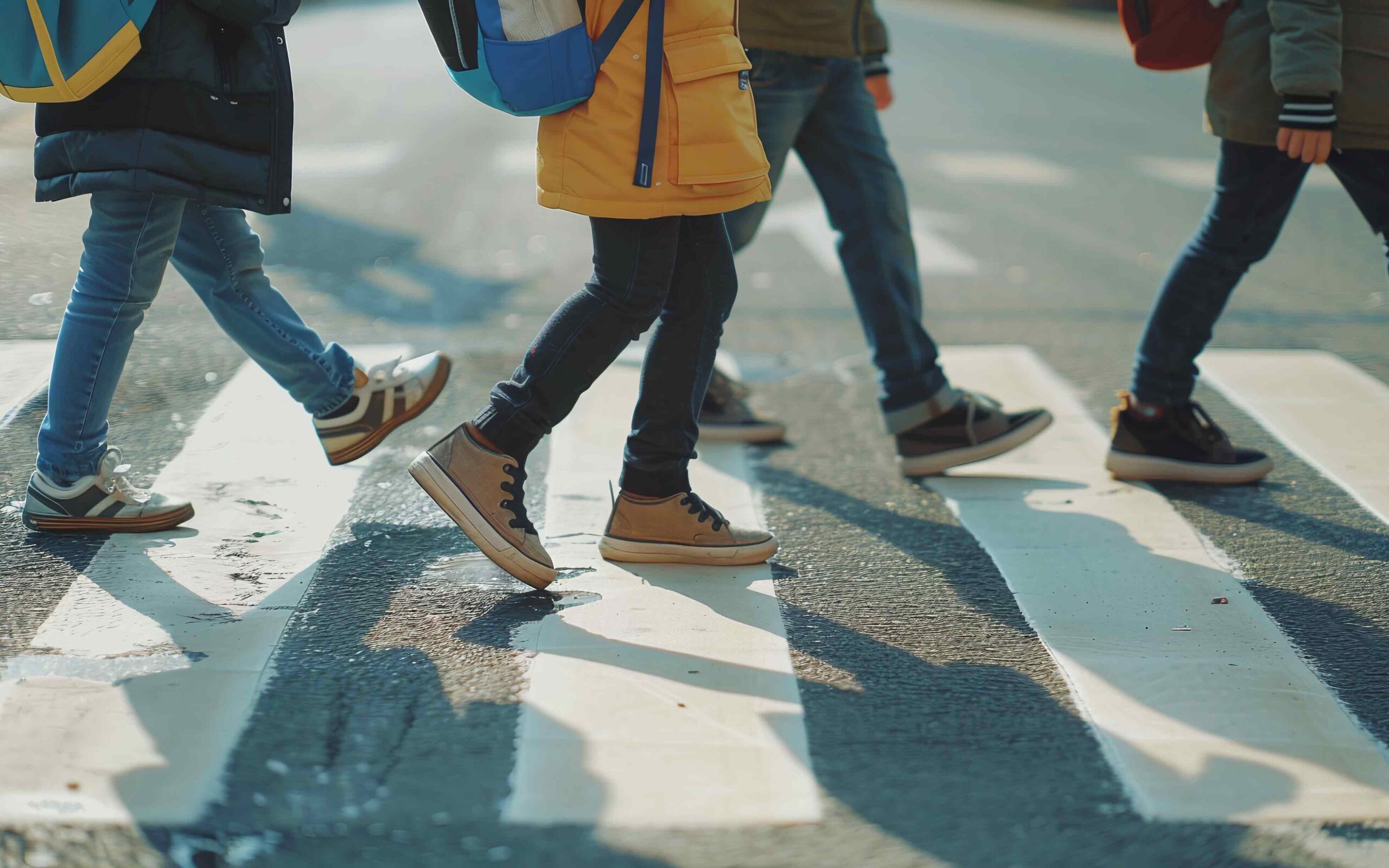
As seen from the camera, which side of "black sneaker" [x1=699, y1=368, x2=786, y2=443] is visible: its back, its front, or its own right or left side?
right

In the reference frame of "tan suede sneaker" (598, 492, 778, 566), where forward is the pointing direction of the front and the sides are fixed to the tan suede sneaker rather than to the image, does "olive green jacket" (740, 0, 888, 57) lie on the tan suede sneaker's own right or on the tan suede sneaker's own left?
on the tan suede sneaker's own left

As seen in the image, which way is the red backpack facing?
to the viewer's left

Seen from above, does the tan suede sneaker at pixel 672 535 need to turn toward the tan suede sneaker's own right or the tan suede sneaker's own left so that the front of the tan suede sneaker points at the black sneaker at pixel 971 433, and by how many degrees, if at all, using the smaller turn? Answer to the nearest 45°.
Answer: approximately 45° to the tan suede sneaker's own left

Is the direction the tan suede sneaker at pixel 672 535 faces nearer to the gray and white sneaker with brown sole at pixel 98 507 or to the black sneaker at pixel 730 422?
the black sneaker

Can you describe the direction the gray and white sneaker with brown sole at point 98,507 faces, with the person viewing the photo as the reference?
facing to the right of the viewer

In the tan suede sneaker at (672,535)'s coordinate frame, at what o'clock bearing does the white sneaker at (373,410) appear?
The white sneaker is roughly at 7 o'clock from the tan suede sneaker.

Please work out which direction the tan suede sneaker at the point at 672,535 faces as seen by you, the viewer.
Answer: facing to the right of the viewer
